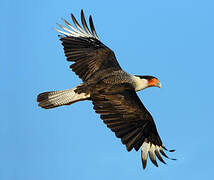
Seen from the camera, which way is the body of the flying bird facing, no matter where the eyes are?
to the viewer's right
